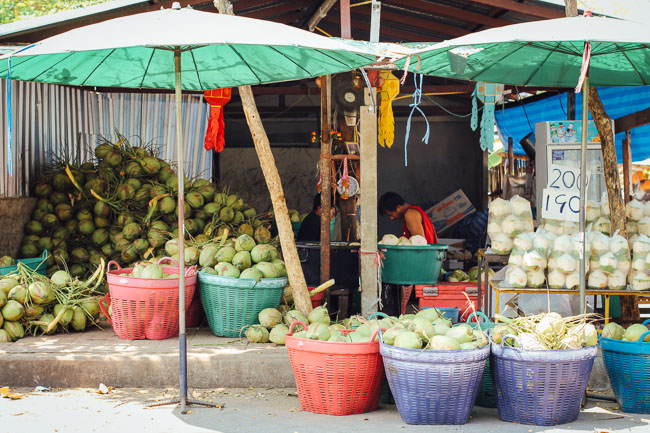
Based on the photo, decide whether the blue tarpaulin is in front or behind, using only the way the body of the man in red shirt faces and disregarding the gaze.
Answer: behind

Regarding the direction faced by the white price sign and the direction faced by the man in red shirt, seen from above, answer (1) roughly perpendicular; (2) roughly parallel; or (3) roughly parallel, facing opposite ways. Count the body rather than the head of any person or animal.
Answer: roughly perpendicular

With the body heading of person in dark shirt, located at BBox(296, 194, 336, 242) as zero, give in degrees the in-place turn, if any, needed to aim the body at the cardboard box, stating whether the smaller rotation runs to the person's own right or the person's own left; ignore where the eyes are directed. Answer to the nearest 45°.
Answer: approximately 45° to the person's own left

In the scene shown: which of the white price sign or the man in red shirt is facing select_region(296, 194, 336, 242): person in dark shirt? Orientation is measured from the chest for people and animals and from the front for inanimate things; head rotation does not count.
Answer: the man in red shirt

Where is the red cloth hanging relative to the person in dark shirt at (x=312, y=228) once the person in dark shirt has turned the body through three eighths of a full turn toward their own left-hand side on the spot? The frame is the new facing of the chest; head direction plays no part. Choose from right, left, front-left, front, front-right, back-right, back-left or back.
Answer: left

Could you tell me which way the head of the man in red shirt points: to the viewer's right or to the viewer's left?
to the viewer's left

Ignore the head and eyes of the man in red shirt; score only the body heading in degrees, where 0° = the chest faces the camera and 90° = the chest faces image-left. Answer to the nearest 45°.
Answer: approximately 90°
